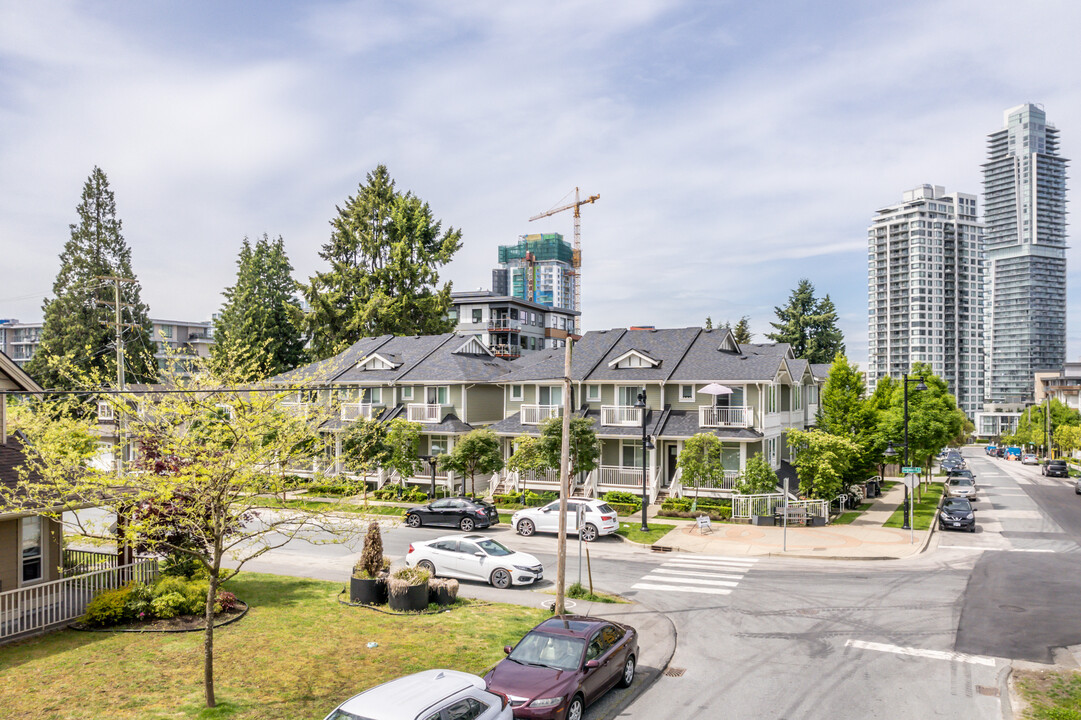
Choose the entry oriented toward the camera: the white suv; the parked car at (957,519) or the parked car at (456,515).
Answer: the parked car at (957,519)

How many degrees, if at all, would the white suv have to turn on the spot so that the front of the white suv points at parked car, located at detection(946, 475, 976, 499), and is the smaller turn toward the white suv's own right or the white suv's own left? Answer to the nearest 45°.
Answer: approximately 90° to the white suv's own right

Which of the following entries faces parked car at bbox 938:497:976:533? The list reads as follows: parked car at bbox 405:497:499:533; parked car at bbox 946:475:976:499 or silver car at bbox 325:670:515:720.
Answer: parked car at bbox 946:475:976:499

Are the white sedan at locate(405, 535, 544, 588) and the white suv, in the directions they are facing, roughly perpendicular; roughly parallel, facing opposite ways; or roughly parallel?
roughly parallel, facing opposite ways

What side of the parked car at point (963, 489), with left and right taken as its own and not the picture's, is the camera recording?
front

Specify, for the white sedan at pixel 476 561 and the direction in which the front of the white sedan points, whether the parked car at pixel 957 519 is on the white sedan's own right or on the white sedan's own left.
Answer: on the white sedan's own left

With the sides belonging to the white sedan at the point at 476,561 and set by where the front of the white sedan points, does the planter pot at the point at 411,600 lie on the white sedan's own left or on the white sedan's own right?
on the white sedan's own right

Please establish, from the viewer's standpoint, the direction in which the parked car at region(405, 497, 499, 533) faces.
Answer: facing away from the viewer and to the left of the viewer

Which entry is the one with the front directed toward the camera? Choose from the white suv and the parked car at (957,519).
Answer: the parked car

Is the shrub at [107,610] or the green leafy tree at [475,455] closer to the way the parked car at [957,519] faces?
the shrub

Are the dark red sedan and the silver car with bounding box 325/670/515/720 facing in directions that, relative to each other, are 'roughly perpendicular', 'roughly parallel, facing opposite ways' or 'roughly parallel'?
roughly parallel

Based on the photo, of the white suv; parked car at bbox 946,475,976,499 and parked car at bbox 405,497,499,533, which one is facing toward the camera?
parked car at bbox 946,475,976,499

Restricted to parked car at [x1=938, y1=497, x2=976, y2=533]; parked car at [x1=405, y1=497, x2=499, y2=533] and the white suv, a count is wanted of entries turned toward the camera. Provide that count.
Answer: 1

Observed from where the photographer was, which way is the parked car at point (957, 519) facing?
facing the viewer
